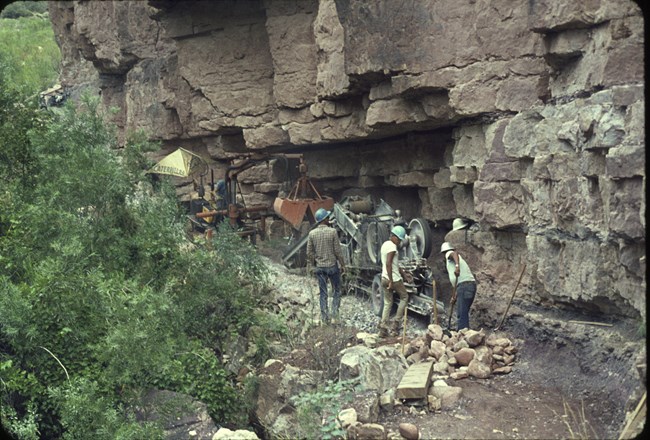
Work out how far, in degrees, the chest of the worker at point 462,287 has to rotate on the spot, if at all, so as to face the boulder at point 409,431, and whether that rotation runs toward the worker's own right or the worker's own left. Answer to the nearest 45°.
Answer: approximately 90° to the worker's own left

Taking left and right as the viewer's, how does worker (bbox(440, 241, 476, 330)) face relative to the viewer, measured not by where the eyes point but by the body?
facing to the left of the viewer

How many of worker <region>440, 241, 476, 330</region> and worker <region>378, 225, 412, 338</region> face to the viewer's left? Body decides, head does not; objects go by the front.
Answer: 1

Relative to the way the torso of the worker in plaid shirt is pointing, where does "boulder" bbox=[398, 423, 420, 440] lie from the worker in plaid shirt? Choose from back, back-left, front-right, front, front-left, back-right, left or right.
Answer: back

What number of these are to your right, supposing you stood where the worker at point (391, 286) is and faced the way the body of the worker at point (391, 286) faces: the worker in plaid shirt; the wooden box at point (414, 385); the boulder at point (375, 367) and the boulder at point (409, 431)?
3

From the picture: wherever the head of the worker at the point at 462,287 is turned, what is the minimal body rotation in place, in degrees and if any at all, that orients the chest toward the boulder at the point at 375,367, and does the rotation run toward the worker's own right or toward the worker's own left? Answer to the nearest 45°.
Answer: approximately 90° to the worker's own left

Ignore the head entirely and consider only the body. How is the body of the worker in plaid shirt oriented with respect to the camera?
away from the camera

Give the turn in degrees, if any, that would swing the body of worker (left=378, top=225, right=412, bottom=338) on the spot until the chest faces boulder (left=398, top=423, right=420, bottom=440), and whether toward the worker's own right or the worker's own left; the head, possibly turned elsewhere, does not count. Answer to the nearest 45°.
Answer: approximately 90° to the worker's own right

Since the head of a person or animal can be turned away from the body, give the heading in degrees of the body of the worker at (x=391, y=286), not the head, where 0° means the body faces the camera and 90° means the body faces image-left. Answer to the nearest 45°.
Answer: approximately 270°

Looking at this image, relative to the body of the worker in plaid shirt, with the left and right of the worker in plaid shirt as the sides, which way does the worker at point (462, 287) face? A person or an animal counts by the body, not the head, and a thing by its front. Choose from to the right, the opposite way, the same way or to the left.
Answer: to the left

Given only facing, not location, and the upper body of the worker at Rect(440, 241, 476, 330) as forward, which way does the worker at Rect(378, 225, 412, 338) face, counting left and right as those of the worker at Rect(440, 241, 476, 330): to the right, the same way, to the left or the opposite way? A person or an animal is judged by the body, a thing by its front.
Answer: the opposite way

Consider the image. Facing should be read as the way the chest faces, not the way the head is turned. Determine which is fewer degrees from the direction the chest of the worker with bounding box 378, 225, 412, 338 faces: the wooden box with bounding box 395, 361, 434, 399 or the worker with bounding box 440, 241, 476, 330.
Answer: the worker

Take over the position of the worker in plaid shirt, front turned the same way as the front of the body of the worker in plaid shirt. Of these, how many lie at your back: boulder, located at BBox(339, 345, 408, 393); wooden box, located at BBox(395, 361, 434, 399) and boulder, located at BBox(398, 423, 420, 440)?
3
